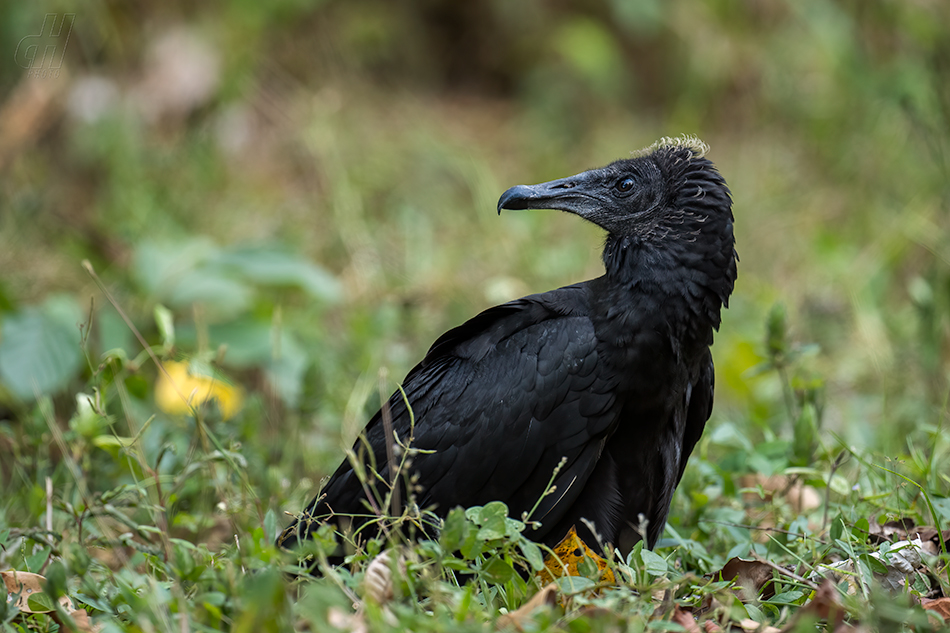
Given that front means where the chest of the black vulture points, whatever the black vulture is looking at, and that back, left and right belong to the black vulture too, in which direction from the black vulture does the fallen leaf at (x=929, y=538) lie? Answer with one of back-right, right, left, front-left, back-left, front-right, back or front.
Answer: front-left

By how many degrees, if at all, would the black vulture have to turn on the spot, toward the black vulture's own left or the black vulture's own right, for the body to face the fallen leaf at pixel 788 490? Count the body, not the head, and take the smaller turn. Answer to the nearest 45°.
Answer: approximately 90° to the black vulture's own left

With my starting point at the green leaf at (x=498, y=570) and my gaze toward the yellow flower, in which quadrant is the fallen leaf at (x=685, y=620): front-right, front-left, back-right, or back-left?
back-right

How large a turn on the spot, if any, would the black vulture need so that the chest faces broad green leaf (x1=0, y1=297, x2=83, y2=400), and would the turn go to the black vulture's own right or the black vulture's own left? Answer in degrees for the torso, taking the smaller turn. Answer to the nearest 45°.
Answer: approximately 180°

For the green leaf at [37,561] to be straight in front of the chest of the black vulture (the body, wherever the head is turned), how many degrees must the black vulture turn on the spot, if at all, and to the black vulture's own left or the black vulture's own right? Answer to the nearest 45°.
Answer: approximately 135° to the black vulture's own right

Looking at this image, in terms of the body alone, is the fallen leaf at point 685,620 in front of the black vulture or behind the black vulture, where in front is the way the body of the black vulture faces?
in front

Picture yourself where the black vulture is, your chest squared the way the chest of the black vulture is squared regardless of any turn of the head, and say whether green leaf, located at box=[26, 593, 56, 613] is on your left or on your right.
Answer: on your right

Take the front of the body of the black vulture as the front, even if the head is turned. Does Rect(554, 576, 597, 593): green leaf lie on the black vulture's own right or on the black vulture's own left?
on the black vulture's own right

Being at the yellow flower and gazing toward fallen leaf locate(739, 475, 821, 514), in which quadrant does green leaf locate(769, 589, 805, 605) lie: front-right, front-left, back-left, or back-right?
front-right

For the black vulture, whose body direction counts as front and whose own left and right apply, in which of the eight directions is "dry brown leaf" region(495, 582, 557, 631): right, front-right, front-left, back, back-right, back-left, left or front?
front-right
